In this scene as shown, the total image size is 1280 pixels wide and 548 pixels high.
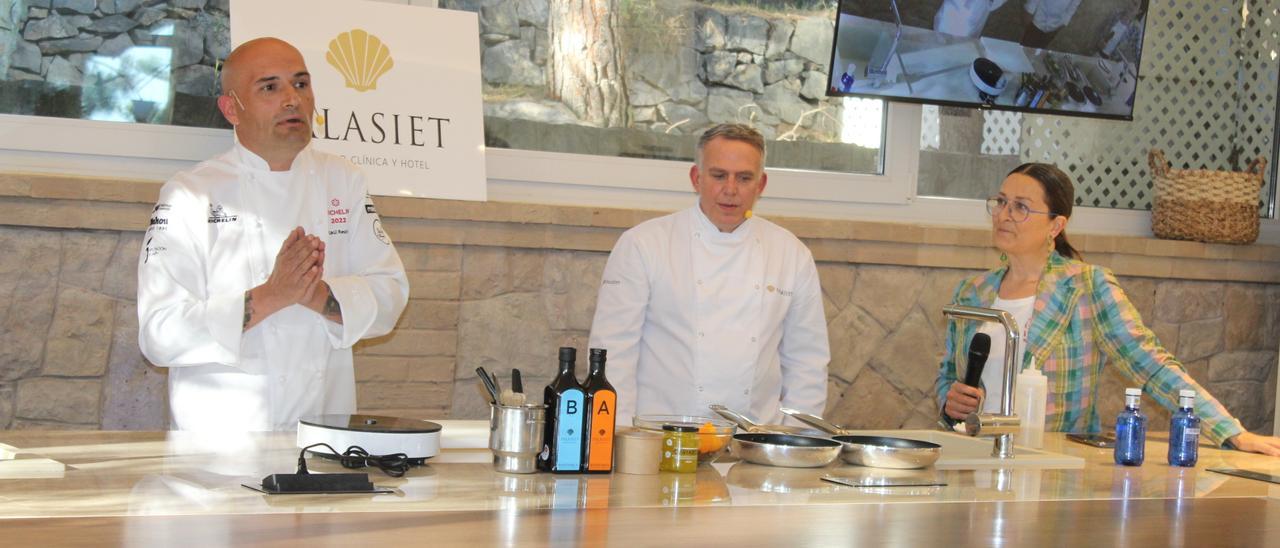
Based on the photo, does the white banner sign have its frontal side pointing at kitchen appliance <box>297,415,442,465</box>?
yes

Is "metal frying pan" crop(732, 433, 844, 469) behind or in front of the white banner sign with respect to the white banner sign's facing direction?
in front

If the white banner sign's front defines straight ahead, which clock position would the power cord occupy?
The power cord is roughly at 12 o'clock from the white banner sign.

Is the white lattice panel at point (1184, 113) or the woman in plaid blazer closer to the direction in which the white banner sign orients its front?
the woman in plaid blazer

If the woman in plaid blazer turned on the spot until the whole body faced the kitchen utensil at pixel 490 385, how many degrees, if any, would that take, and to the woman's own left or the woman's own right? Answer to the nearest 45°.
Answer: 0° — they already face it

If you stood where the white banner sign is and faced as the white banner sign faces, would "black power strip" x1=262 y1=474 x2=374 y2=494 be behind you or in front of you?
in front

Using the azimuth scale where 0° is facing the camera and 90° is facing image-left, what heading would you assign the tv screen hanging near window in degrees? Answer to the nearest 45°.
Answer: approximately 0°

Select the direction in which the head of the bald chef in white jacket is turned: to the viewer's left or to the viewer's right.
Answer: to the viewer's right

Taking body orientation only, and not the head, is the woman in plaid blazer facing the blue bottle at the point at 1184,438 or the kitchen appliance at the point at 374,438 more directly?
the kitchen appliance

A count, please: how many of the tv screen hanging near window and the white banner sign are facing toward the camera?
2

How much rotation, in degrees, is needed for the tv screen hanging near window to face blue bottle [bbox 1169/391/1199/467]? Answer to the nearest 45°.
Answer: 0° — it already faces it
